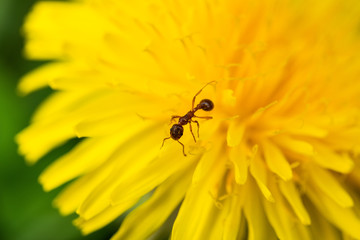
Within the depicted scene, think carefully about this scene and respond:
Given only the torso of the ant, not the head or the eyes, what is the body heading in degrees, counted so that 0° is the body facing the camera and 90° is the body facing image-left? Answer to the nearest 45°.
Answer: approximately 45°
